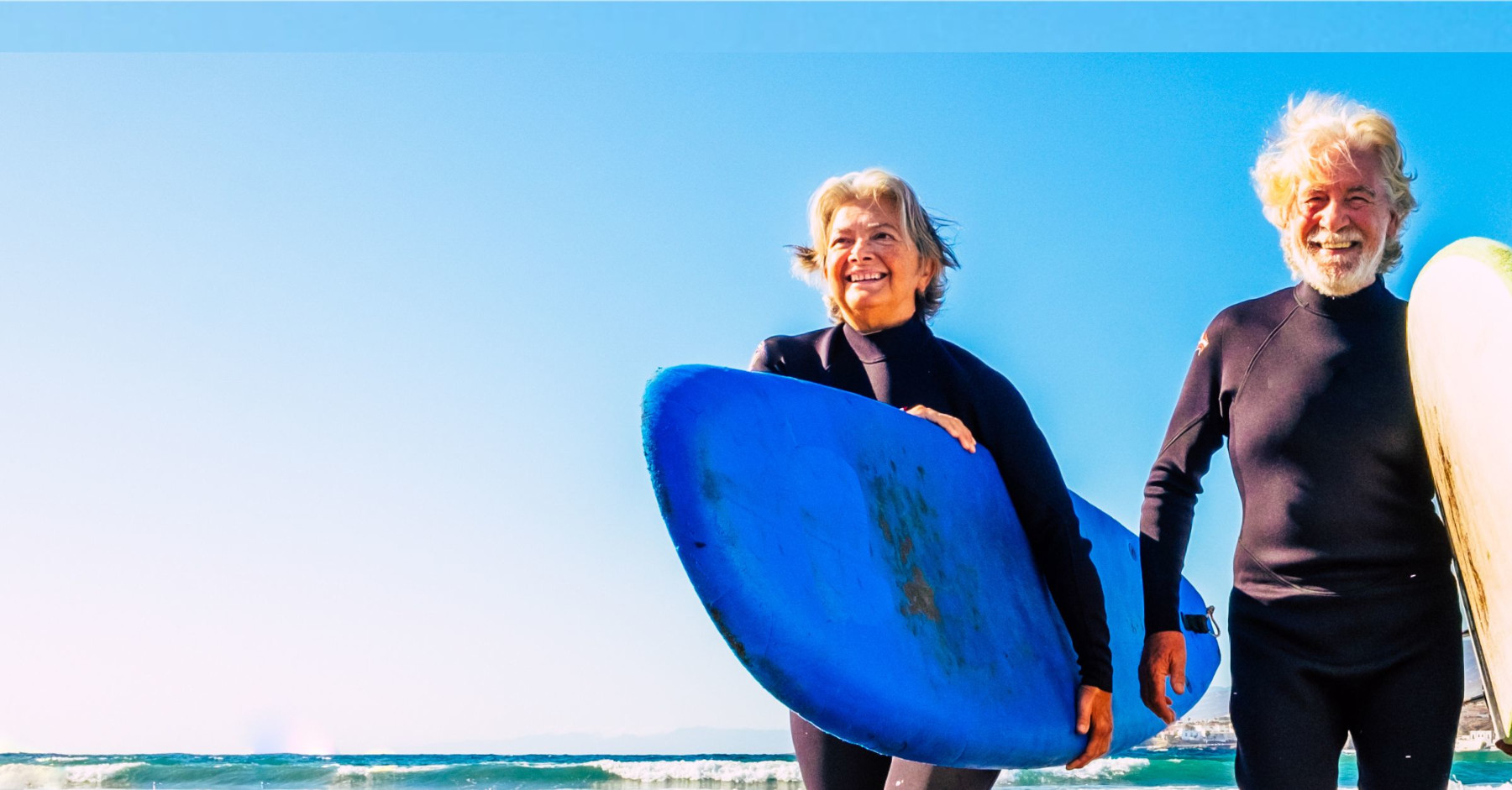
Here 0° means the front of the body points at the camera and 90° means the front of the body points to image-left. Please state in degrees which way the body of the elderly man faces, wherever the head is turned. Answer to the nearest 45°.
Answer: approximately 0°

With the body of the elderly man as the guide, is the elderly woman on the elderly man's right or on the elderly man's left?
on the elderly man's right
